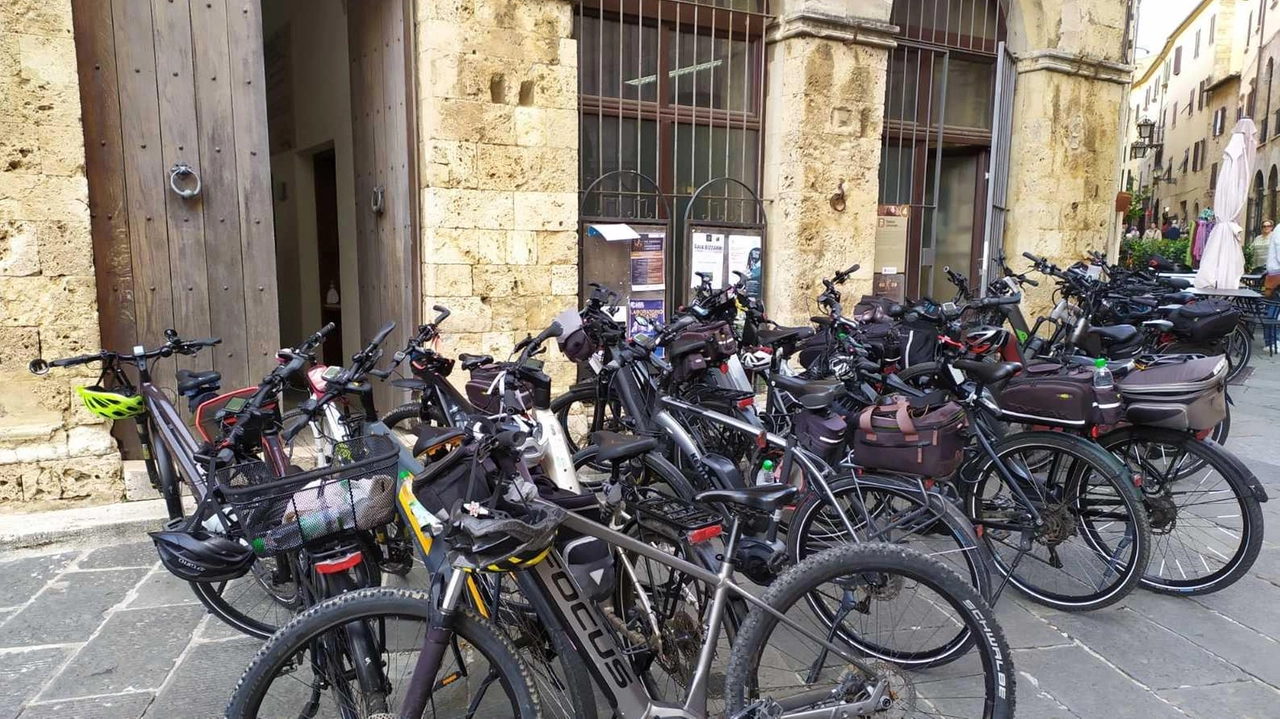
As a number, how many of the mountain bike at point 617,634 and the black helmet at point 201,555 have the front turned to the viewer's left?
2

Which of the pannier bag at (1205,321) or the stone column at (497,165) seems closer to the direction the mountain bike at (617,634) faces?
the stone column

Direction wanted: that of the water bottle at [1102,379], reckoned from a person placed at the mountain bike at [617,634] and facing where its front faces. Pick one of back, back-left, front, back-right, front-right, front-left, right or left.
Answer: back-right

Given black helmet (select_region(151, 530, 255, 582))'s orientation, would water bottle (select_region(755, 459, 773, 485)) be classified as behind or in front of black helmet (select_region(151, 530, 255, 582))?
behind

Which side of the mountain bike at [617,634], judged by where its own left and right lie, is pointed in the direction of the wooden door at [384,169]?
right

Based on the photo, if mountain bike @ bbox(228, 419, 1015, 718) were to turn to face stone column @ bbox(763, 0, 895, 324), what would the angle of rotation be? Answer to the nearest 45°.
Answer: approximately 90° to its right

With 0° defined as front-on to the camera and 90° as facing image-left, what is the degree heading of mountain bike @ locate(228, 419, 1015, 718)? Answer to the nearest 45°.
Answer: approximately 90°

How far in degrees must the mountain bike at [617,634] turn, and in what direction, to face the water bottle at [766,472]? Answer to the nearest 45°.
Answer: approximately 135° to its right

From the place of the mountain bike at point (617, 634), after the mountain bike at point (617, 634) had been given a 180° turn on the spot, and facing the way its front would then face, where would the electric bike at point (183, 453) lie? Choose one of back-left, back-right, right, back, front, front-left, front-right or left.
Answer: back-left

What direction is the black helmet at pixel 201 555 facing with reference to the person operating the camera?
facing to the left of the viewer

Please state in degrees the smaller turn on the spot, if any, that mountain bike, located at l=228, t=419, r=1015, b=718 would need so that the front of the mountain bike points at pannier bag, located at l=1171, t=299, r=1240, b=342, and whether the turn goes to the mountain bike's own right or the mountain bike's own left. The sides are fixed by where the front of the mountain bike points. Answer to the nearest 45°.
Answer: approximately 135° to the mountain bike's own right

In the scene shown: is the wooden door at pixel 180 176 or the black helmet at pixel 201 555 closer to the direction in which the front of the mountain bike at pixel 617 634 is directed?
the black helmet

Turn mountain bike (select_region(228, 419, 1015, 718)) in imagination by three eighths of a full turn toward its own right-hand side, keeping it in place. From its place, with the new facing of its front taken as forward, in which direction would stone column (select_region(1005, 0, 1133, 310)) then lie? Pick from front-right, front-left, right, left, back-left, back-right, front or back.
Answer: front
